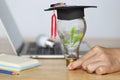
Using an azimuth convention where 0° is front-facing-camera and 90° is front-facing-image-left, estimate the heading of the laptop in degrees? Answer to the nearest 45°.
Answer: approximately 270°
